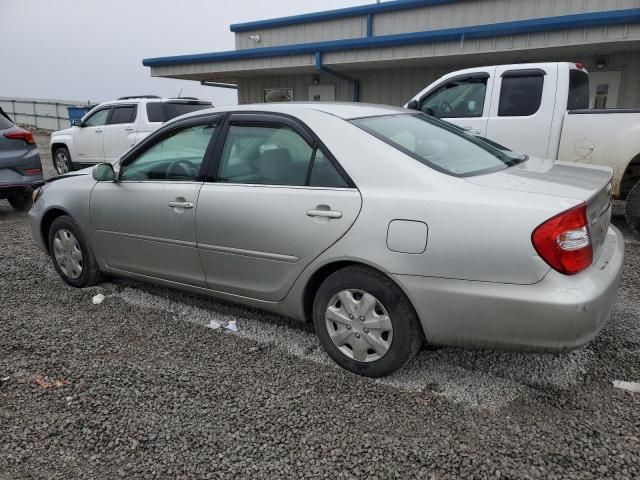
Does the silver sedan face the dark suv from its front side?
yes

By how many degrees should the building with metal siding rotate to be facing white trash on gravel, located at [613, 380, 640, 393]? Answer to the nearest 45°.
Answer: approximately 45° to its left

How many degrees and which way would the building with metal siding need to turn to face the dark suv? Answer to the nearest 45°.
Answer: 0° — it already faces it

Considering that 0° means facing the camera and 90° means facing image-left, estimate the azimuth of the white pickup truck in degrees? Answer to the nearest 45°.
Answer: approximately 90°

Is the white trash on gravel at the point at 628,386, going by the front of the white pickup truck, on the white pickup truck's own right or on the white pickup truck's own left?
on the white pickup truck's own left

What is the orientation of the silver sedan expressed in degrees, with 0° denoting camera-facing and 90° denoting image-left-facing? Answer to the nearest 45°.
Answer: approximately 135°
